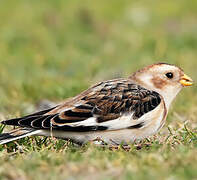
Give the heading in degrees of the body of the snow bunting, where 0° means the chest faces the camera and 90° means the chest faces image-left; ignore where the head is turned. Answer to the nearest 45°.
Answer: approximately 270°
